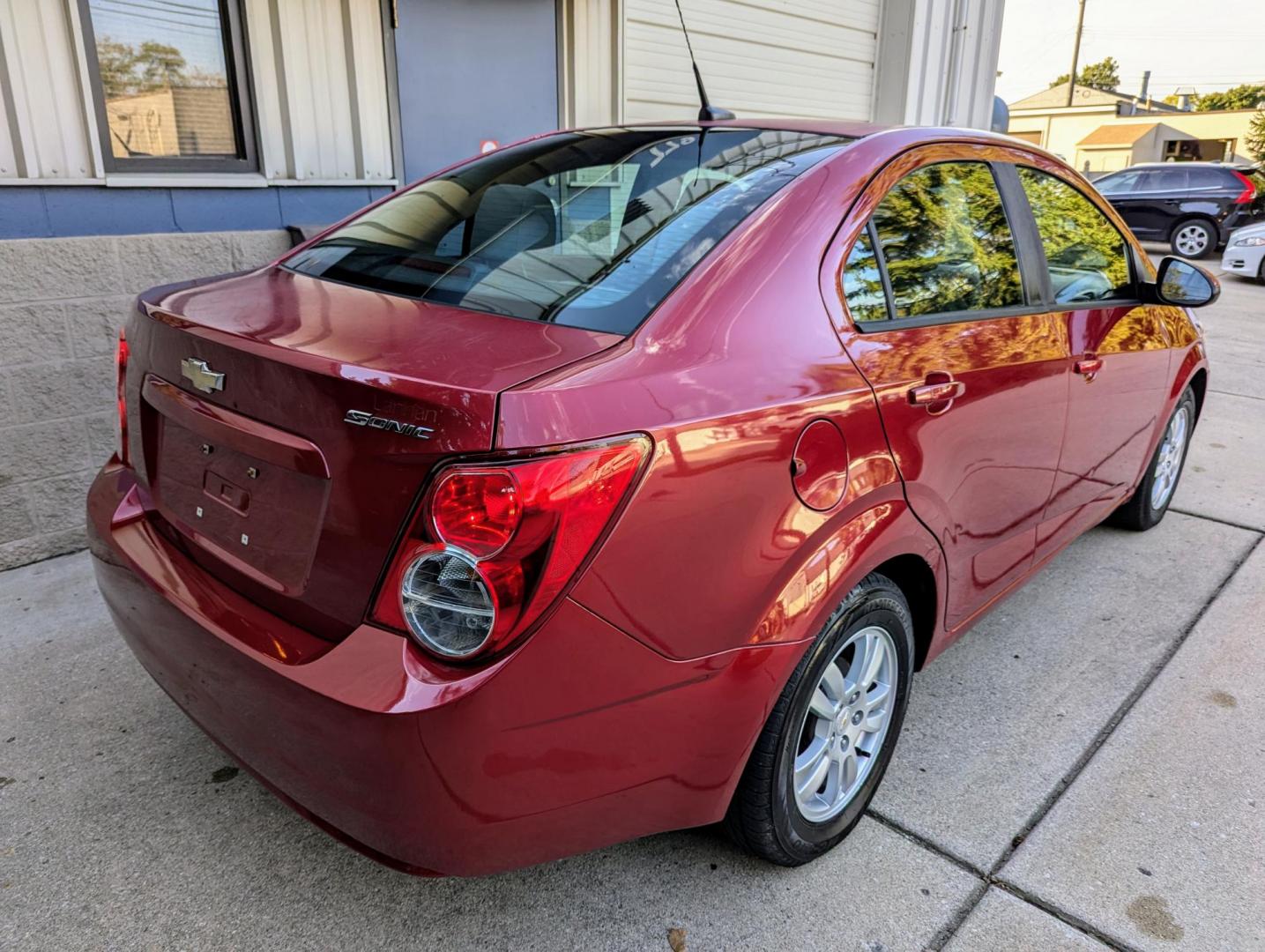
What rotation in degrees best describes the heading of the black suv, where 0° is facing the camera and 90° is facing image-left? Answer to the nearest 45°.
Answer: approximately 90°

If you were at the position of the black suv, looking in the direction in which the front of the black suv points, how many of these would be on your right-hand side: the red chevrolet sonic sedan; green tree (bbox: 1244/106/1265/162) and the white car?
1

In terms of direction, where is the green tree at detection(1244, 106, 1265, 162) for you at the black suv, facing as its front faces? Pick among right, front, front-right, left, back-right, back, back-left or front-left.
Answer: right

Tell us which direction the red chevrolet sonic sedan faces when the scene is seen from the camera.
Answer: facing away from the viewer and to the right of the viewer

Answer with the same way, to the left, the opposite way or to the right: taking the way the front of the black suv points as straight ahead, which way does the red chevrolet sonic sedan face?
to the right

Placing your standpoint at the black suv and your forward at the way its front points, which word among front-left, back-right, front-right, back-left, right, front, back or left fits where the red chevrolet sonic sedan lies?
left

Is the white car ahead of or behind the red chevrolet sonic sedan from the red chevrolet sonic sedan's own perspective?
ahead

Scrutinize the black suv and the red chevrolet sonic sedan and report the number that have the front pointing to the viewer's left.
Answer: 1

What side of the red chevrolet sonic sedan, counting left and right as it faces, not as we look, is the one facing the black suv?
front

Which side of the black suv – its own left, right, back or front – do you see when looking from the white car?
left
